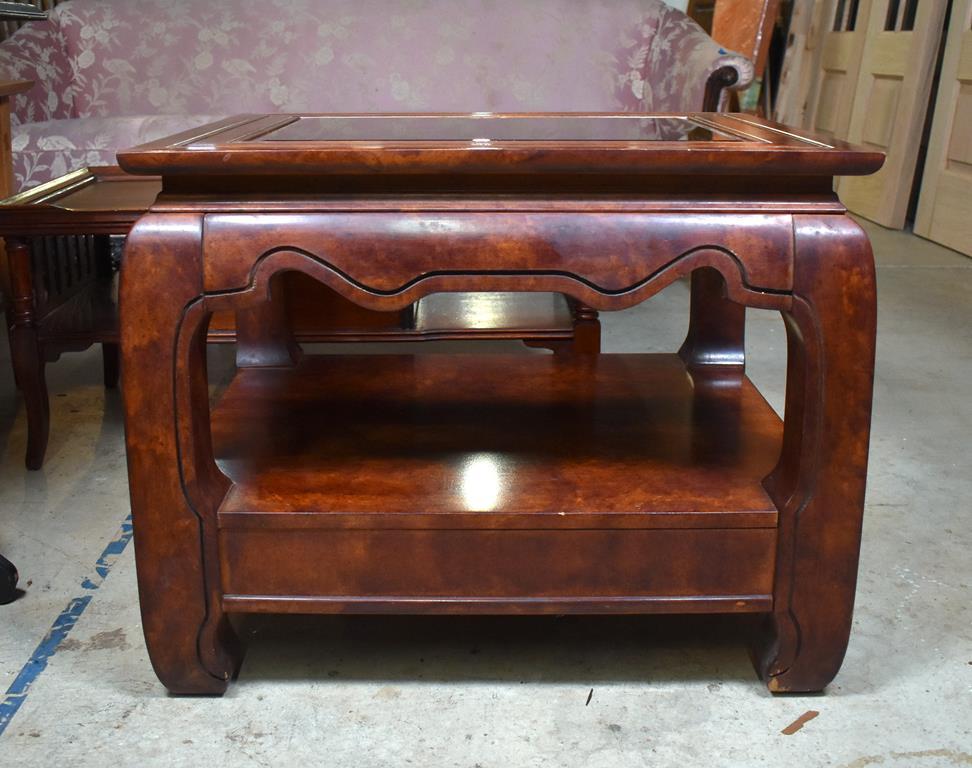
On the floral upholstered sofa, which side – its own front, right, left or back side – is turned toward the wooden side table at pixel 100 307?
front

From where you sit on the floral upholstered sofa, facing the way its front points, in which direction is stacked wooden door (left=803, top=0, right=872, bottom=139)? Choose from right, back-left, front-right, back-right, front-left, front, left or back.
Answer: back-left

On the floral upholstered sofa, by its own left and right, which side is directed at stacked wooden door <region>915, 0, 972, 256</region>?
left

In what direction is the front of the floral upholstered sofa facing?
toward the camera

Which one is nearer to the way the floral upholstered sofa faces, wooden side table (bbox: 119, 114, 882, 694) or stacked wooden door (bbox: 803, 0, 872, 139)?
the wooden side table

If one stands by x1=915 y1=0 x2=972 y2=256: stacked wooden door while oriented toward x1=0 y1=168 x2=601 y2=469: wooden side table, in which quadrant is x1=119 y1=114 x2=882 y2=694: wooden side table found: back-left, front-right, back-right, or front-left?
front-left

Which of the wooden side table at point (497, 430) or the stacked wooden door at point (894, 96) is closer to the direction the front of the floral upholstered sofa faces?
the wooden side table

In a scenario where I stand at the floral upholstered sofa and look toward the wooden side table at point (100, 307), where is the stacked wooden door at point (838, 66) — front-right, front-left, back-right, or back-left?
back-left

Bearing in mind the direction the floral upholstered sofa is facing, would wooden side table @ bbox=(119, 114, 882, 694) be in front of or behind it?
in front
